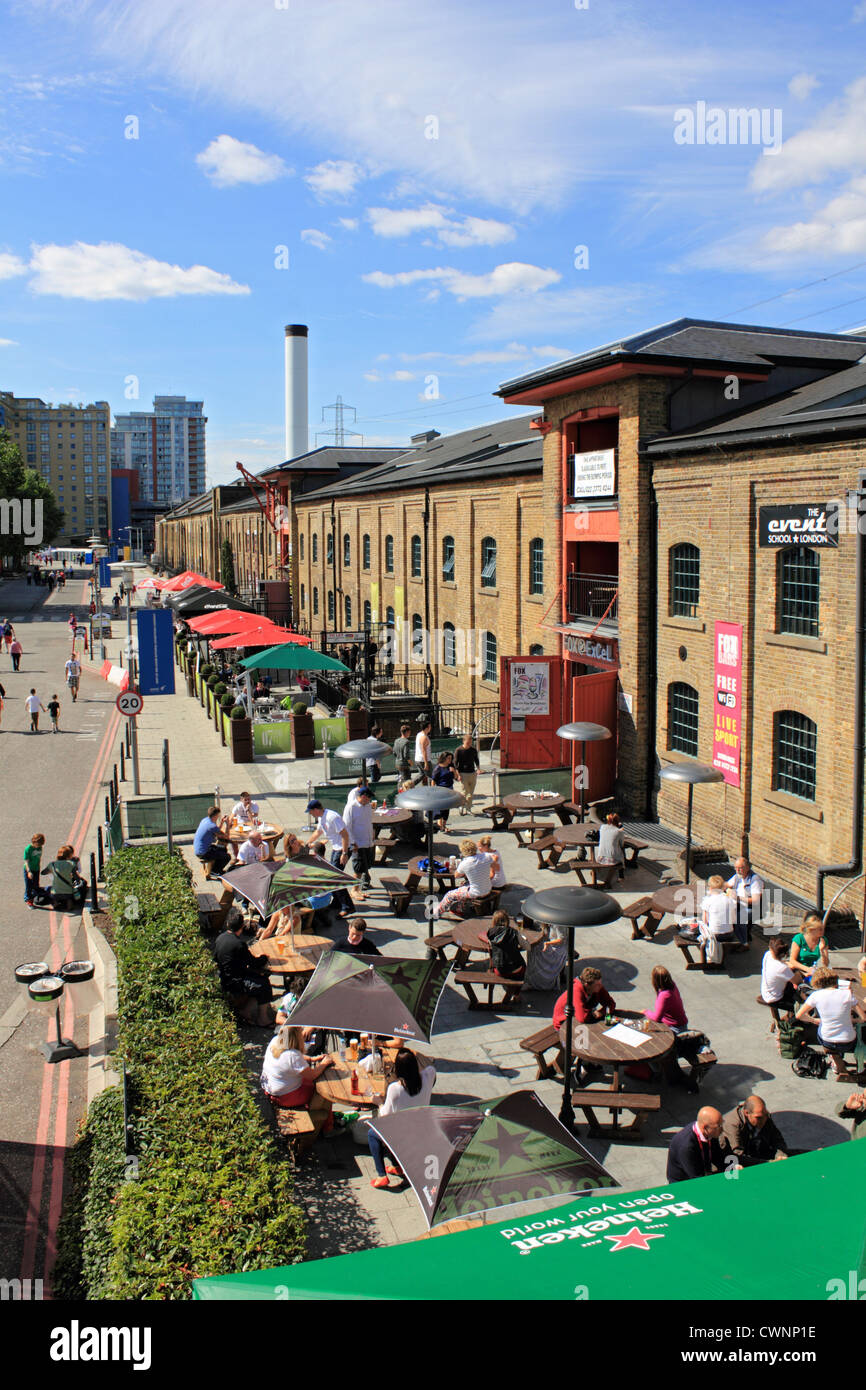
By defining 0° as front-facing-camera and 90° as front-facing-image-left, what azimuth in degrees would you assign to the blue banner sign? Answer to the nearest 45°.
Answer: approximately 0°

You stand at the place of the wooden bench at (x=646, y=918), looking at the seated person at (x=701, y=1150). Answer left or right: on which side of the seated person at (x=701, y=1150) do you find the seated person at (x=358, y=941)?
right

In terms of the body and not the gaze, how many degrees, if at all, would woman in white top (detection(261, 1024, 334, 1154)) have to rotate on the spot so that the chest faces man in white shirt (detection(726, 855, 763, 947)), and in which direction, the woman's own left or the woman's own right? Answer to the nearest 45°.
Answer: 0° — they already face them

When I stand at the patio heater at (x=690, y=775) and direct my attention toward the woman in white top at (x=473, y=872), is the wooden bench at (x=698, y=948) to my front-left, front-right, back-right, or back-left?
front-left

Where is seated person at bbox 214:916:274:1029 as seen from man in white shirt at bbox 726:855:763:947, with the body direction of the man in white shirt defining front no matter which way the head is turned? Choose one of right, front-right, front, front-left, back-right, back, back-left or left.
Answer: front

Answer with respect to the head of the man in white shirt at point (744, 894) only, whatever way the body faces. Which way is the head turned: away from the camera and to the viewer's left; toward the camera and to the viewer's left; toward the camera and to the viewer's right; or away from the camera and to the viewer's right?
toward the camera and to the viewer's left

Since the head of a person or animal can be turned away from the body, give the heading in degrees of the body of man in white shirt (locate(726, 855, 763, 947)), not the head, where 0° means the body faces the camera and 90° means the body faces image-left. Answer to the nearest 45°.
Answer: approximately 45°

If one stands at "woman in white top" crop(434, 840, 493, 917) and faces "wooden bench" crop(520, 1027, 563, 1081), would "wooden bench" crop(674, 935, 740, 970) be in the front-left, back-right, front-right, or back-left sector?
front-left

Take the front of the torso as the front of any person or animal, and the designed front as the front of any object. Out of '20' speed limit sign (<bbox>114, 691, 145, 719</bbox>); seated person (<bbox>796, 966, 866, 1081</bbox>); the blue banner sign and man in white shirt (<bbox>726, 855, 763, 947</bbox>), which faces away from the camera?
the seated person

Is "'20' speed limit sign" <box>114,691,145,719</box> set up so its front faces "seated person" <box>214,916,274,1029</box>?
yes

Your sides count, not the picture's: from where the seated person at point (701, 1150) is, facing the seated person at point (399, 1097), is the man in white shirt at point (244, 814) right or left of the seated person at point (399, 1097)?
right

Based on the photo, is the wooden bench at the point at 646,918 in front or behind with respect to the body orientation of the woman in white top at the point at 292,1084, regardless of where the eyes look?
in front
